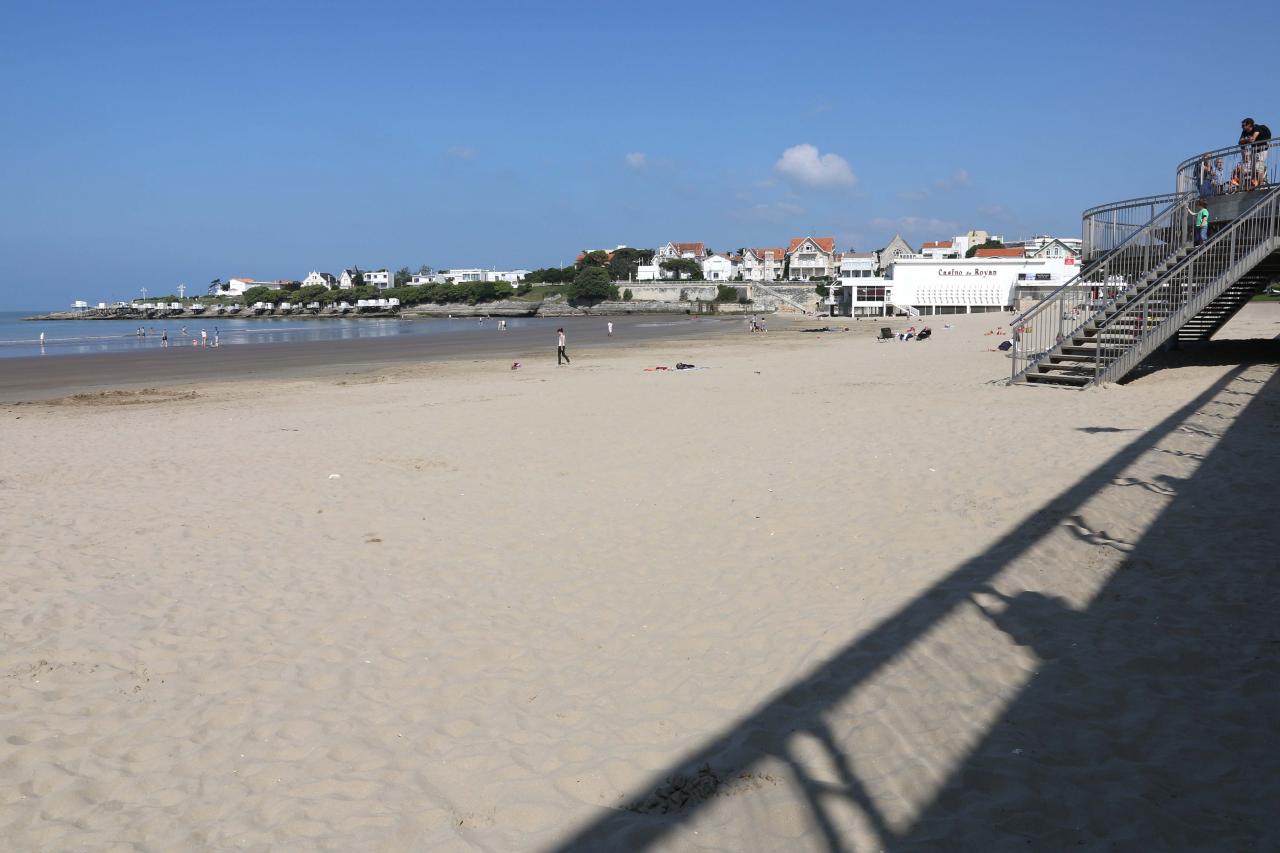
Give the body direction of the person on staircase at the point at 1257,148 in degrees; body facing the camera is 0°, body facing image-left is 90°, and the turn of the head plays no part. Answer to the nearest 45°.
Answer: approximately 45°

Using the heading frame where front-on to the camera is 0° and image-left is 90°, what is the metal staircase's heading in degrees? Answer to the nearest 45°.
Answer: approximately 45°
